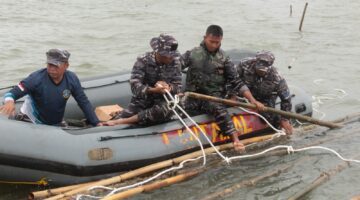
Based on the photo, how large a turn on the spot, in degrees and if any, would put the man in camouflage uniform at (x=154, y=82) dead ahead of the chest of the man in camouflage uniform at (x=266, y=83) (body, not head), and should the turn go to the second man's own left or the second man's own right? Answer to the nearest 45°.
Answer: approximately 45° to the second man's own right

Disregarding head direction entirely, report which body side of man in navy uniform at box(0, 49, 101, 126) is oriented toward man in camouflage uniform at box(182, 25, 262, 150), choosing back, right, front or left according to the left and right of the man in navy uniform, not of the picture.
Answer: left

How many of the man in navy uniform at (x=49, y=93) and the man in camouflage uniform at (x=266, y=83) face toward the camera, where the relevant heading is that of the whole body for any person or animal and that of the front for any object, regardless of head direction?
2

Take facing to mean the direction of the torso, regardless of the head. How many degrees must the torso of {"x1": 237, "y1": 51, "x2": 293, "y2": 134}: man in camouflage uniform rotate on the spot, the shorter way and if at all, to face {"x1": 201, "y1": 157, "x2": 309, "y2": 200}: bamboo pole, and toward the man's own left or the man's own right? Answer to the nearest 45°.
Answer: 0° — they already face it

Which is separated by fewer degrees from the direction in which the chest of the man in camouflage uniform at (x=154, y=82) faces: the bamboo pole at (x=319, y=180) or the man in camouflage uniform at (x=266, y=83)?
the bamboo pole

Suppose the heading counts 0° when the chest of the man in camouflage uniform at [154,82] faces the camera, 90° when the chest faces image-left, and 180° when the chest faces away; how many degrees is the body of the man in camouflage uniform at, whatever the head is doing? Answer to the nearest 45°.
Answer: approximately 315°

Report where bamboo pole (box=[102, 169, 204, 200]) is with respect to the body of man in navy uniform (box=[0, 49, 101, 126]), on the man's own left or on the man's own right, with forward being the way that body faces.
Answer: on the man's own left

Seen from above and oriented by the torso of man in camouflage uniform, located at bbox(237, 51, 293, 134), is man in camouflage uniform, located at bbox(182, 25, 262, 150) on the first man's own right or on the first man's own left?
on the first man's own right

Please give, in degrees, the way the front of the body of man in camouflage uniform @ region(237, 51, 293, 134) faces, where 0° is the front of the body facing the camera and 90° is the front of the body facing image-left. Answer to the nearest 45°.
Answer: approximately 0°
